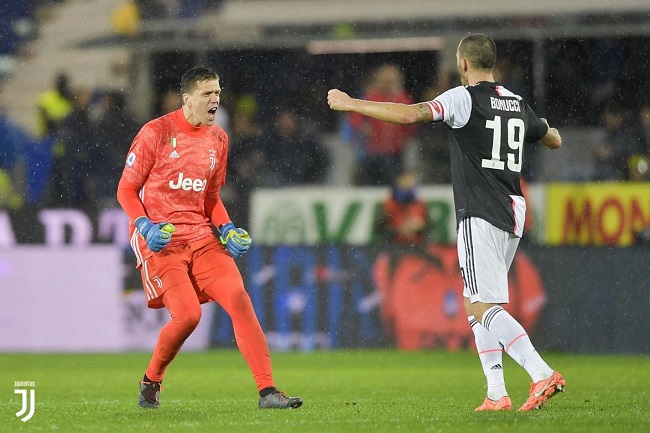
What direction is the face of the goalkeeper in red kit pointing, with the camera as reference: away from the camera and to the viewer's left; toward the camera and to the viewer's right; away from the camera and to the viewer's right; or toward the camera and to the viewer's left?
toward the camera and to the viewer's right

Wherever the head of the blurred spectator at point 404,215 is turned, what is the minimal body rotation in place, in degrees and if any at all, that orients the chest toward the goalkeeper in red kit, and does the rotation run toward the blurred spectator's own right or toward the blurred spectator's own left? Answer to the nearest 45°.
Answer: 0° — they already face them

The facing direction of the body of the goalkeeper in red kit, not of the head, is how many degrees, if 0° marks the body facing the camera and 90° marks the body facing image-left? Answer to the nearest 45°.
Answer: approximately 315°

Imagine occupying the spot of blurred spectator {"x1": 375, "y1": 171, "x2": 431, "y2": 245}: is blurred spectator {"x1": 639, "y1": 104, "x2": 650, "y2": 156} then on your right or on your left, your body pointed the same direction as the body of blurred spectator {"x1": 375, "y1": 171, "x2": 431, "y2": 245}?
on your left

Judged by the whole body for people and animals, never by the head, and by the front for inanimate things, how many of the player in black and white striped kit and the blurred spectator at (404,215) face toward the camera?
1

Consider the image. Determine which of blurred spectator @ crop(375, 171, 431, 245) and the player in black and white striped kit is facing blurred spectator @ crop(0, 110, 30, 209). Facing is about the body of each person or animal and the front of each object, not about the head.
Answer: the player in black and white striped kit

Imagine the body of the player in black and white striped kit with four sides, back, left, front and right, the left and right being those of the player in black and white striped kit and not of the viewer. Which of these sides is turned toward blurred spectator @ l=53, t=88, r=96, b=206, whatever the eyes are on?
front

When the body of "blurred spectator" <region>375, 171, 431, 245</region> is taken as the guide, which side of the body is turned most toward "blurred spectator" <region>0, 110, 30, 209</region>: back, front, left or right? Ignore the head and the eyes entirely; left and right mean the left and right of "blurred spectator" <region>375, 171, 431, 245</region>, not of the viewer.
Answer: right

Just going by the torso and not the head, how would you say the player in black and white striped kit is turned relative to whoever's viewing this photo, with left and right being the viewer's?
facing away from the viewer and to the left of the viewer

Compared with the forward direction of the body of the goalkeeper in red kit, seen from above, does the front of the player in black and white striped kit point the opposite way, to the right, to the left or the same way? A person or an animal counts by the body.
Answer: the opposite way

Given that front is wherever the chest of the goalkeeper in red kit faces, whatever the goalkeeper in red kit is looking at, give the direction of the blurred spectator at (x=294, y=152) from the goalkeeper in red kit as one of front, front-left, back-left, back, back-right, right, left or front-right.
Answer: back-left

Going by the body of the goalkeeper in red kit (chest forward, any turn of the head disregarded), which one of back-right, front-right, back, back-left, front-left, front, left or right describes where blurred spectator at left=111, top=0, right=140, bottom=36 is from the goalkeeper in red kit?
back-left

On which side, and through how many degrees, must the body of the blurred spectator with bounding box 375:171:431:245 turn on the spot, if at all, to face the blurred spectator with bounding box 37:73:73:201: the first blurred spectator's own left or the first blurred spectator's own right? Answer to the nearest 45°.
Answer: approximately 90° to the first blurred spectator's own right
